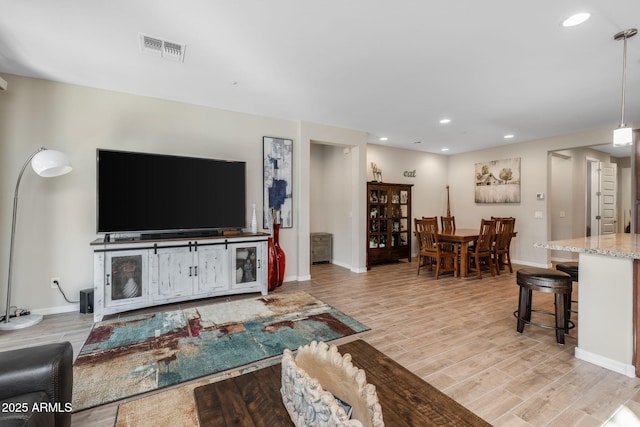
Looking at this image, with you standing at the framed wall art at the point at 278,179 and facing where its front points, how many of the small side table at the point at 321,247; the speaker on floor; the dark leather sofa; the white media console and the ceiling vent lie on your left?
1

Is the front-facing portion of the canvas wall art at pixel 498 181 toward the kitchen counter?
no

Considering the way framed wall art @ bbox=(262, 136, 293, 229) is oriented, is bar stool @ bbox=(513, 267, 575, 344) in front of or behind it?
in front

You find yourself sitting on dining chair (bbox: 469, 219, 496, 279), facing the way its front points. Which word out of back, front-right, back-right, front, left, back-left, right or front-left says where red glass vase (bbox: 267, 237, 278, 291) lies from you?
left

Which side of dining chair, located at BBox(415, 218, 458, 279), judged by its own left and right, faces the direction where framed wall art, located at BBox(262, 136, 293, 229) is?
back

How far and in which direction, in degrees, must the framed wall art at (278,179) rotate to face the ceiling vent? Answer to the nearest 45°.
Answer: approximately 90° to its right

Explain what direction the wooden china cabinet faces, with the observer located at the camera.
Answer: facing the viewer and to the right of the viewer

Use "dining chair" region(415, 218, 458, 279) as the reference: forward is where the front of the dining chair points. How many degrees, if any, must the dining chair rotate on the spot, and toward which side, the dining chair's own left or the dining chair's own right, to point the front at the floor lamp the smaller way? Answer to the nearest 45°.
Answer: approximately 180°

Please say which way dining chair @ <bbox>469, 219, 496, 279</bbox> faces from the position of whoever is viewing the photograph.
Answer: facing away from the viewer and to the left of the viewer

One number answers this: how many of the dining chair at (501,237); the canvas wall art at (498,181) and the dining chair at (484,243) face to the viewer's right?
0

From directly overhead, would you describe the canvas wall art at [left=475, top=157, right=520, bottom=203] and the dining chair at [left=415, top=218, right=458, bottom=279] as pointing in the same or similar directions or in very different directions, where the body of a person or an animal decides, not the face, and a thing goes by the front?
very different directions

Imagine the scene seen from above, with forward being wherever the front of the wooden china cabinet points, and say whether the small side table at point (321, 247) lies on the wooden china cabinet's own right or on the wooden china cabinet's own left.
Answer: on the wooden china cabinet's own right

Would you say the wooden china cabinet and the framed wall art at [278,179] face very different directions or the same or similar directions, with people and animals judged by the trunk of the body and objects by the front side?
same or similar directions

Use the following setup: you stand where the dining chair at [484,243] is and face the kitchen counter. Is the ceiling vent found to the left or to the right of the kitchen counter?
right

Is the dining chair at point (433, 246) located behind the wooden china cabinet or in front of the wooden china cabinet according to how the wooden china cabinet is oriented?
in front

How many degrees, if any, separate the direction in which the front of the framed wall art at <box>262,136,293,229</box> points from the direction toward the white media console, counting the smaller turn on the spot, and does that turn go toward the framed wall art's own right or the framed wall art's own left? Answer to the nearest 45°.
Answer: approximately 90° to the framed wall art's own right

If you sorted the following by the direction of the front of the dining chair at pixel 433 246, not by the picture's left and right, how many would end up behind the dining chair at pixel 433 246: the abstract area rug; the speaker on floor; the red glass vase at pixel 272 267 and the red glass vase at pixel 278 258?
4

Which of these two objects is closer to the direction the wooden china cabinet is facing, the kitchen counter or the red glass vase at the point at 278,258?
the kitchen counter

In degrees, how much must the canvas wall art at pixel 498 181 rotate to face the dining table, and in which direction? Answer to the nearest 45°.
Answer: approximately 45° to its left

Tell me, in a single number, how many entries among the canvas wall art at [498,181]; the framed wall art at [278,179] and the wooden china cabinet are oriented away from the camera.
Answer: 0

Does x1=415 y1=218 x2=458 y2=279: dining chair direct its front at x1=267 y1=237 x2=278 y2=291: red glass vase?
no
